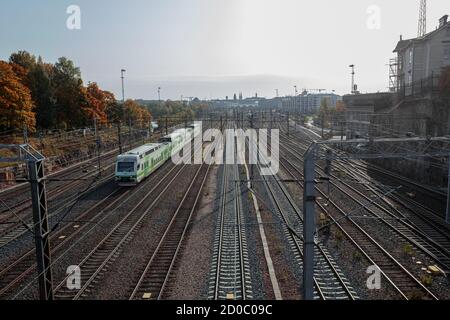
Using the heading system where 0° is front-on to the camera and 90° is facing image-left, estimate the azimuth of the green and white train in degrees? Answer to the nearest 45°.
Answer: approximately 45°

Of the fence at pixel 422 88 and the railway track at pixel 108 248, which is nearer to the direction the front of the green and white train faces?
the railway track

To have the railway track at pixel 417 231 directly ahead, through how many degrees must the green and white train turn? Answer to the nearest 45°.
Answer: approximately 90° to its left

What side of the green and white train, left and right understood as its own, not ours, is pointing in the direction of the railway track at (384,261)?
front

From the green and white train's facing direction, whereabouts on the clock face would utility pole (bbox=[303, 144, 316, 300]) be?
The utility pole is roughly at 10 o'clock from the green and white train.

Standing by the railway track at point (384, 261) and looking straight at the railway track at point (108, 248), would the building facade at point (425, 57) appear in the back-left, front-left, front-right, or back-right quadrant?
back-right

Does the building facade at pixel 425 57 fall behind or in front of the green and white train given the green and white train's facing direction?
behind

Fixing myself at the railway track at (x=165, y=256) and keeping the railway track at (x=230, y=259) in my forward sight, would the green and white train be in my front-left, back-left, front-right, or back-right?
back-left

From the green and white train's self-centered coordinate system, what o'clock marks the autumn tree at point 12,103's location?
The autumn tree is roughly at 3 o'clock from the green and white train.

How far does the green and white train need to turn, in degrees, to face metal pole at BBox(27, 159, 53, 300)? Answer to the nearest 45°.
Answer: approximately 45° to its left

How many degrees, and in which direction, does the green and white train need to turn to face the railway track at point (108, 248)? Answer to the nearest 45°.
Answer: approximately 45° to its left
